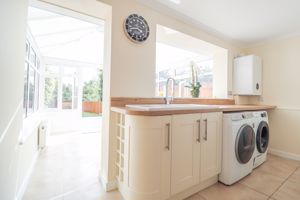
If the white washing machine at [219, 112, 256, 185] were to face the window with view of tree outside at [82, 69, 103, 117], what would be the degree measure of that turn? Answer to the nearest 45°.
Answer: approximately 135° to its right

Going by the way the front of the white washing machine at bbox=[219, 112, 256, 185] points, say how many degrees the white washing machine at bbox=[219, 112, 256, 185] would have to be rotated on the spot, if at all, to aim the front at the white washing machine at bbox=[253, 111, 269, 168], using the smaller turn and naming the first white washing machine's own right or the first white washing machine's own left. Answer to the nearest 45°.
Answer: approximately 90° to the first white washing machine's own left

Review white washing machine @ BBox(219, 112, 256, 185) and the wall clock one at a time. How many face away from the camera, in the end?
0

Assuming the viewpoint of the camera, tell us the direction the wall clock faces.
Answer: facing the viewer and to the right of the viewer

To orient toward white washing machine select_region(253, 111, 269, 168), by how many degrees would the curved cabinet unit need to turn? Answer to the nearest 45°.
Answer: approximately 90° to its left

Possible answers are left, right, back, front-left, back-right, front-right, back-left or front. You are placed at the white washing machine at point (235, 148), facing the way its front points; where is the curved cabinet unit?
right

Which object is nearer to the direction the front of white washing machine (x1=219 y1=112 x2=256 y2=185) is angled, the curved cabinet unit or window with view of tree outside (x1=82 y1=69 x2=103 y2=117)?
the curved cabinet unit

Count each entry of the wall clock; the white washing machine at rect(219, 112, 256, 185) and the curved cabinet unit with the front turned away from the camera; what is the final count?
0

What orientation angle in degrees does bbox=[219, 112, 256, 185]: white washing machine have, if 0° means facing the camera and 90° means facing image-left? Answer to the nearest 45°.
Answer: approximately 315°

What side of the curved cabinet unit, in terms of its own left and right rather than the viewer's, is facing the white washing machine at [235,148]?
left
